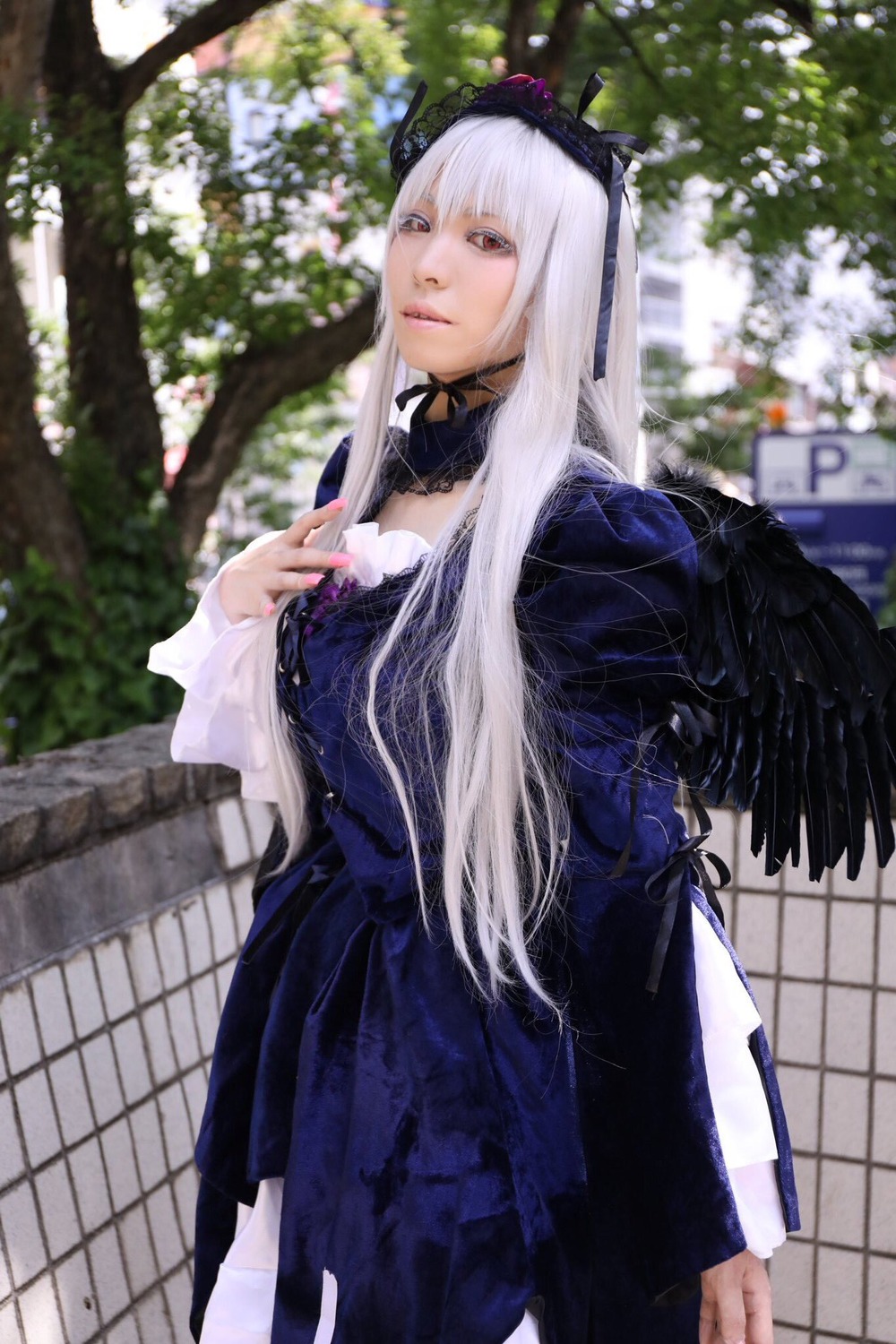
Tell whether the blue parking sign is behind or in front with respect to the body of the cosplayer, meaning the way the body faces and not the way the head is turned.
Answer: behind

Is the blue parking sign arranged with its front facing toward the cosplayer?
yes

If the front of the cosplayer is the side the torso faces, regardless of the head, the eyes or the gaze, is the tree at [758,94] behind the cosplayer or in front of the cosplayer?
behind

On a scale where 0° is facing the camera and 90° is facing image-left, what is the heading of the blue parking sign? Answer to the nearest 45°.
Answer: approximately 0°

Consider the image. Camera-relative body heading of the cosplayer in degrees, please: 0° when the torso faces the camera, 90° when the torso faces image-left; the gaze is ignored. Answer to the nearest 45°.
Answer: approximately 45°
